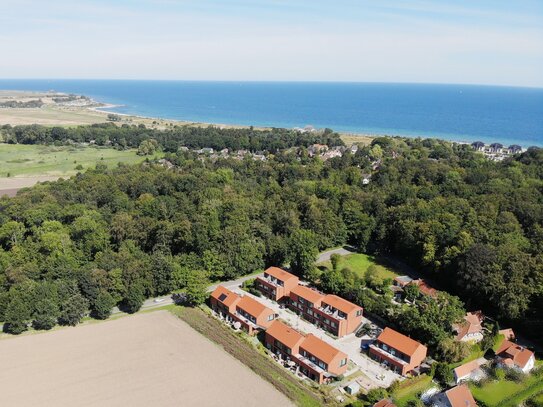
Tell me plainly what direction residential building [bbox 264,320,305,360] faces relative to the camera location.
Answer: facing the viewer and to the left of the viewer

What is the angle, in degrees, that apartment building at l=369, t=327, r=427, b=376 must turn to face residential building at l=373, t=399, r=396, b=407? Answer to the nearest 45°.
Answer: approximately 45° to its left

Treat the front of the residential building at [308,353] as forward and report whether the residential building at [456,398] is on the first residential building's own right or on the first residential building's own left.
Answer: on the first residential building's own left

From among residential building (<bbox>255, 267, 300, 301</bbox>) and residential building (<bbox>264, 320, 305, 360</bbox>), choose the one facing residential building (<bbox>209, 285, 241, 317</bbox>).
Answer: residential building (<bbox>255, 267, 300, 301</bbox>)

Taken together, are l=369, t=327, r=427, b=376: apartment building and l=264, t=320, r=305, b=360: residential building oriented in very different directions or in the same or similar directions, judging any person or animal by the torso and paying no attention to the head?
same or similar directions

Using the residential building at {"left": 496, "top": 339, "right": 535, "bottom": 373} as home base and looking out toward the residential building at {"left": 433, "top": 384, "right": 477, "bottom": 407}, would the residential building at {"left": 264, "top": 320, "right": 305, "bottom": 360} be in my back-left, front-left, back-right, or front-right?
front-right

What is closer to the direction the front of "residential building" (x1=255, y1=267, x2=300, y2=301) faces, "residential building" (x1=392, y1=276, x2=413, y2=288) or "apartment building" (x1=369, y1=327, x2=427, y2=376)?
the apartment building

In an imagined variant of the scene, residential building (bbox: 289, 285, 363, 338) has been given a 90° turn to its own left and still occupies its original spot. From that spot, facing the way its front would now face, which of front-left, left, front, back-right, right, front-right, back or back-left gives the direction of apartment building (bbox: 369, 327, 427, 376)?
front

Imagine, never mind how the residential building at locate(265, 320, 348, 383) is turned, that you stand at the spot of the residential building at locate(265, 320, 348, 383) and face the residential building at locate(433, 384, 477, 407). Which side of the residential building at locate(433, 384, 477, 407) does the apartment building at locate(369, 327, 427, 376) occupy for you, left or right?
left

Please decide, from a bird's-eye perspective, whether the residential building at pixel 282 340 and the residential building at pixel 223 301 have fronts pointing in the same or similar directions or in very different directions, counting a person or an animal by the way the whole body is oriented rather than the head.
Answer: same or similar directions

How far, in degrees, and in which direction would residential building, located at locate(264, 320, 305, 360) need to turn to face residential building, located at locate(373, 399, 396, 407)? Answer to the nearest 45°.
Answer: approximately 90° to its right
